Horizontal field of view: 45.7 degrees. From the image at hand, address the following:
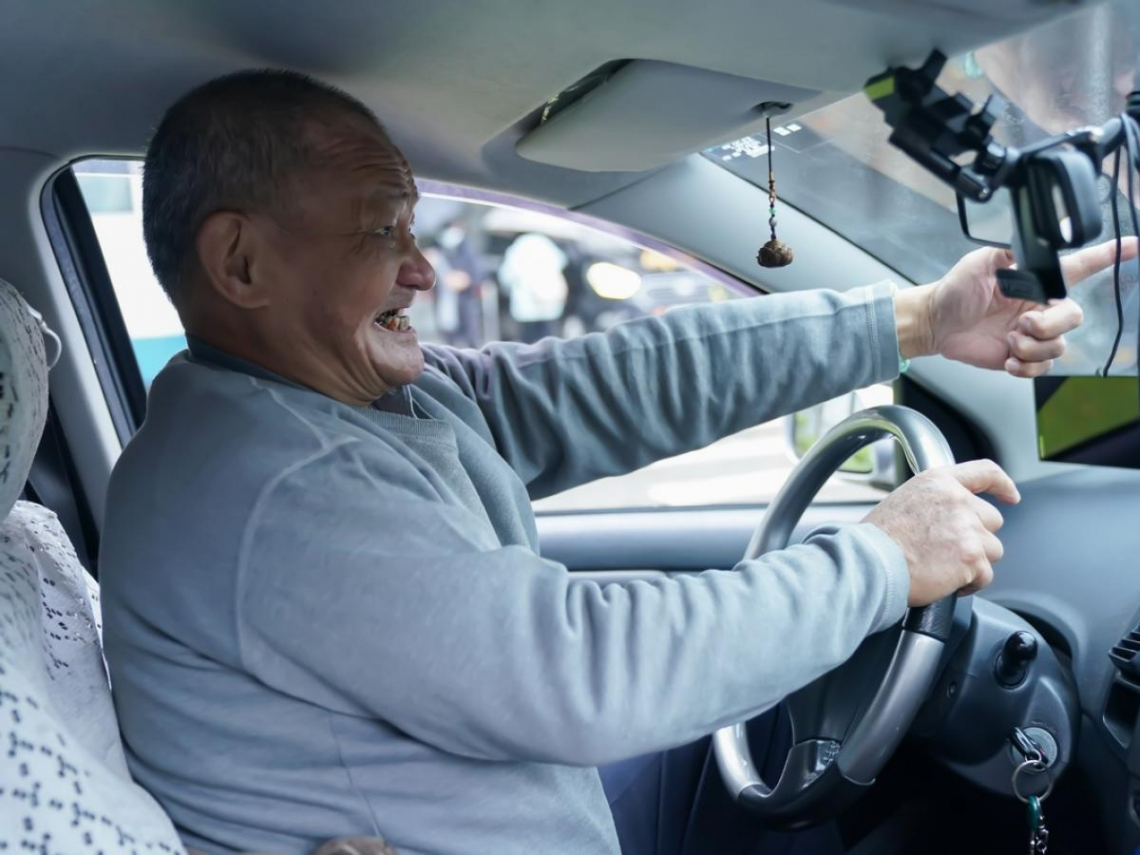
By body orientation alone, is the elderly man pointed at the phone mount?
yes

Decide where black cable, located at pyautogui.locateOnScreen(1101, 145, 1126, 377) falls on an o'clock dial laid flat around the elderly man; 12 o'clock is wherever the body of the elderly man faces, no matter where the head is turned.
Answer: The black cable is roughly at 12 o'clock from the elderly man.

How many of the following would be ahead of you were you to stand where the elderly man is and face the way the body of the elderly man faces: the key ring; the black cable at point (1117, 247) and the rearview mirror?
3

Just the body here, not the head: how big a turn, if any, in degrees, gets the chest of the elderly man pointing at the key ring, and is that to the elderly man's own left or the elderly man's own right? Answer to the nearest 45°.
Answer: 0° — they already face it

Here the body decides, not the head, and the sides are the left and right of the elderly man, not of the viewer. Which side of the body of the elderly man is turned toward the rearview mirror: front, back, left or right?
front

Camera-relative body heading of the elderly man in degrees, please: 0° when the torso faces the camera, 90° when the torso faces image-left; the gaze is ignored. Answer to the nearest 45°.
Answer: approximately 270°

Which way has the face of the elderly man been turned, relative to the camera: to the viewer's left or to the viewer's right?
to the viewer's right
